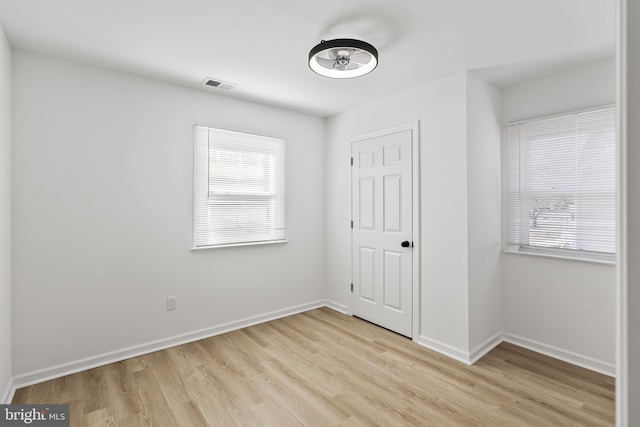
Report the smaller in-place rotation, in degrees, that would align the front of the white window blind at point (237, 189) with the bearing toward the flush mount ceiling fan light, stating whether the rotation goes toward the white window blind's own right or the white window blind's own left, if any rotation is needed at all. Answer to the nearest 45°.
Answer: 0° — it already faces it

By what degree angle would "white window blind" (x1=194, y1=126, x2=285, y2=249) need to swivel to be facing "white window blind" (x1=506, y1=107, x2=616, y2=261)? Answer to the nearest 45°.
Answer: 0° — it already faces it

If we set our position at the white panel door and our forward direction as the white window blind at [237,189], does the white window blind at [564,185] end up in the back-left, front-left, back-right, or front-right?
back-left

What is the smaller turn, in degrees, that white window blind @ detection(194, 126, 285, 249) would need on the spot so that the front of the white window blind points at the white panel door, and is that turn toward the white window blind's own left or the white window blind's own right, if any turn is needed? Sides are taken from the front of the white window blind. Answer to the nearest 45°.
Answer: approximately 45° to the white window blind's own left

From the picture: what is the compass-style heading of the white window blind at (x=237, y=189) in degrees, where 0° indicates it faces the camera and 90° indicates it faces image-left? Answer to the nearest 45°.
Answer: approximately 315°
